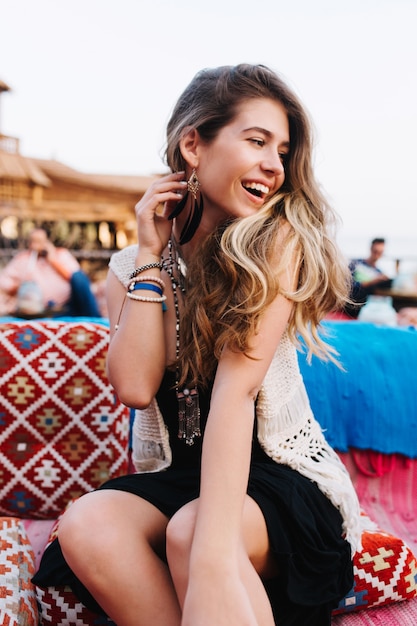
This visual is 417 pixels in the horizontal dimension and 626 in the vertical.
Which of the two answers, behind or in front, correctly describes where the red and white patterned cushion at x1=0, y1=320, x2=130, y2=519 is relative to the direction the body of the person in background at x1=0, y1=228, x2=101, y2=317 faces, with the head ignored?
in front

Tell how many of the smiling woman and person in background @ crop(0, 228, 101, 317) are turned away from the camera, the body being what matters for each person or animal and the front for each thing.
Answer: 0

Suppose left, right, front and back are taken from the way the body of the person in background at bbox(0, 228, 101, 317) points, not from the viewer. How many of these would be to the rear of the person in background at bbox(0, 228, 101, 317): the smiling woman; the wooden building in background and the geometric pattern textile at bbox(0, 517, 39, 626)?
1

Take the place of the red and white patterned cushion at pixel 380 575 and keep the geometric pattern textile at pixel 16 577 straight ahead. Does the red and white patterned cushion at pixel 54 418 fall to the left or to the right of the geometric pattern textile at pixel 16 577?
right

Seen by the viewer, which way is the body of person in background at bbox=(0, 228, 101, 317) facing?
toward the camera

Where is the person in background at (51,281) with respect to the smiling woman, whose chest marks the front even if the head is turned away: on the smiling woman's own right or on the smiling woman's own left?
on the smiling woman's own right

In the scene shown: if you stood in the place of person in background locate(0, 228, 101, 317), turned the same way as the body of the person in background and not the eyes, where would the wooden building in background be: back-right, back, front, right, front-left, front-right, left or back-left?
back

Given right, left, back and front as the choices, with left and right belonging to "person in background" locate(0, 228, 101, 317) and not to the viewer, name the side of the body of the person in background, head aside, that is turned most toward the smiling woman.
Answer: front

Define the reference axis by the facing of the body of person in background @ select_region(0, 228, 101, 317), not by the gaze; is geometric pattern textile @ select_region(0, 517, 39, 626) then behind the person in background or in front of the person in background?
in front

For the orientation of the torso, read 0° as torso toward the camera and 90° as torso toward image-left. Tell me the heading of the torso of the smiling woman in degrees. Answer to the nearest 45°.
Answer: approximately 45°
